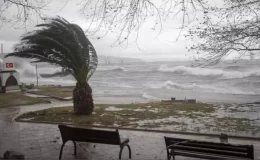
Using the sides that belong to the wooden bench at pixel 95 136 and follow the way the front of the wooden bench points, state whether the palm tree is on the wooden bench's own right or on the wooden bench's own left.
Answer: on the wooden bench's own left

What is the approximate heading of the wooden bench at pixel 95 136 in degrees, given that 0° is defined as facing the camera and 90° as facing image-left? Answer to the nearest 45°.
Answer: approximately 225°

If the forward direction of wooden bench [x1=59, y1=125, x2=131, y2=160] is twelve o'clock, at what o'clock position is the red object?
The red object is roughly at 10 o'clock from the wooden bench.
